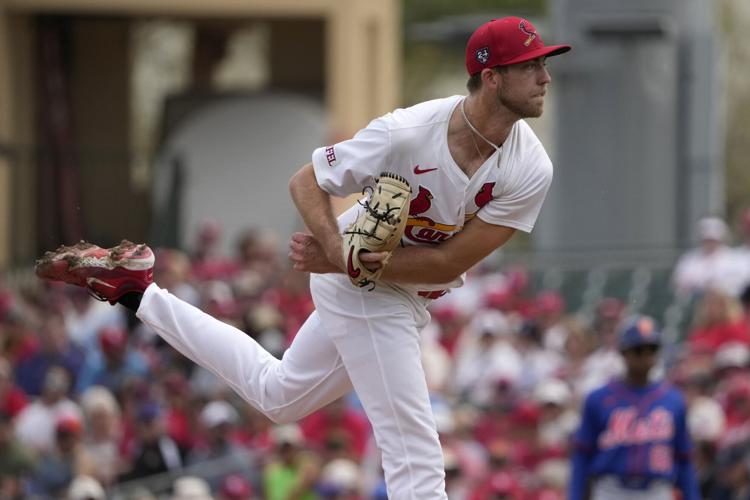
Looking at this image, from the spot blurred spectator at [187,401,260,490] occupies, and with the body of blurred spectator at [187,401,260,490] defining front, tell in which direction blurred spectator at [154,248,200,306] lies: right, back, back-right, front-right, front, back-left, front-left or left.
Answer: back

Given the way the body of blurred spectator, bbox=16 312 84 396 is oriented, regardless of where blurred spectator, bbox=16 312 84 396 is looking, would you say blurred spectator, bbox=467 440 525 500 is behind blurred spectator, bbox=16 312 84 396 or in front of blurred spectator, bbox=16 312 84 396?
in front

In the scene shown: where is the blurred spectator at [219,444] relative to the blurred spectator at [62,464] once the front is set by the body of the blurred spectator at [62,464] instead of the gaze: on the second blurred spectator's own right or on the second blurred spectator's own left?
on the second blurred spectator's own left

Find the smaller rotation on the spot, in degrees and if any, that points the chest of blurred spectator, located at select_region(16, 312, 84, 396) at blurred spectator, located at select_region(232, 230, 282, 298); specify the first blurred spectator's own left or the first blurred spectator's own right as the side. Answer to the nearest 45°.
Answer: approximately 135° to the first blurred spectator's own left

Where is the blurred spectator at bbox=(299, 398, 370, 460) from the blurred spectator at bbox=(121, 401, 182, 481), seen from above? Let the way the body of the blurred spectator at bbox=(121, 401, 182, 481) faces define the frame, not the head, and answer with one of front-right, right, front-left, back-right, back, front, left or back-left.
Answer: left

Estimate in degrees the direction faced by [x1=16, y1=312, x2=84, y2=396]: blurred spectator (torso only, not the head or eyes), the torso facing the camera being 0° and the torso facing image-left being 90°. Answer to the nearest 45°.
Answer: approximately 0°

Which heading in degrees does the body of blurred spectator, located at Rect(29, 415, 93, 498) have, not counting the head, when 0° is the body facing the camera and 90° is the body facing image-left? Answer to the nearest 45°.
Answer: approximately 0°

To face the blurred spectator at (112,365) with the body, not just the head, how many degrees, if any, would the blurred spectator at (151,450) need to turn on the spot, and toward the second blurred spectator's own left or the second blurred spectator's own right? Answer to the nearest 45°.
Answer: approximately 180°

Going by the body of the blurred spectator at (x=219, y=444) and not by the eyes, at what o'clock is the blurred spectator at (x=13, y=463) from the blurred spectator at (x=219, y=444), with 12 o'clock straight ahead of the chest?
the blurred spectator at (x=13, y=463) is roughly at 3 o'clock from the blurred spectator at (x=219, y=444).
